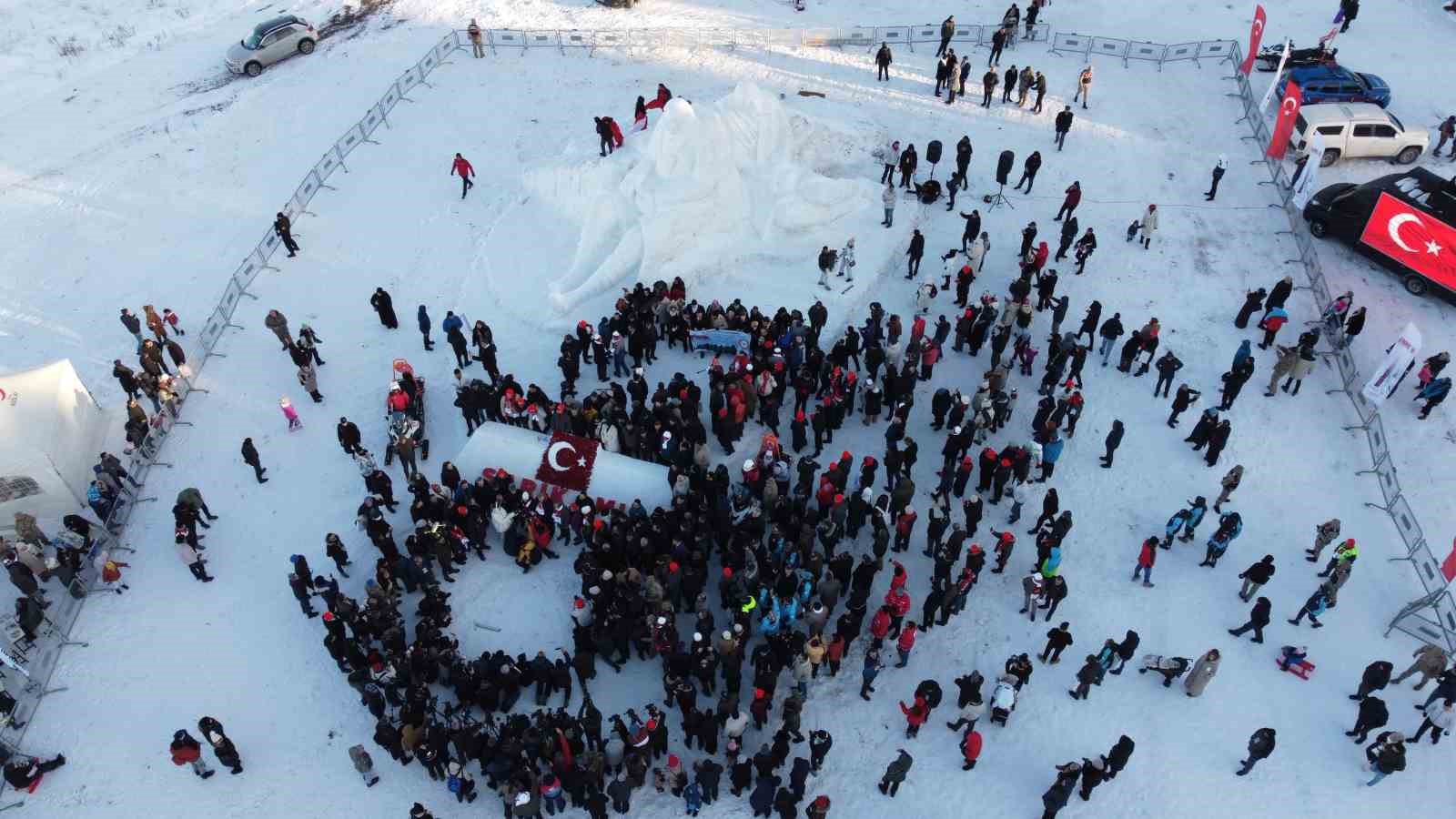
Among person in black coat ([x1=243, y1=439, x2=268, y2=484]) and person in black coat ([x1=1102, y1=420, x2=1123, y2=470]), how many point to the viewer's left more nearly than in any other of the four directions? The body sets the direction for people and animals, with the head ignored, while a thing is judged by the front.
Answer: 1

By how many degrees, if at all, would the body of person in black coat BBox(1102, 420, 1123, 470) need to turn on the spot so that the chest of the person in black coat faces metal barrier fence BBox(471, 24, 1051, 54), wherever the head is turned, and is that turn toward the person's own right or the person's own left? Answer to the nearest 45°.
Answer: approximately 45° to the person's own right

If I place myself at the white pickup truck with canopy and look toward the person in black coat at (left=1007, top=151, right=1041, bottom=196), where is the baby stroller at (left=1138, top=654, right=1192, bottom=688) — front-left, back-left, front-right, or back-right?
front-left

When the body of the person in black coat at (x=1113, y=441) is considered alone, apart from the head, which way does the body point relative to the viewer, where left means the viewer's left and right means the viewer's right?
facing to the left of the viewer

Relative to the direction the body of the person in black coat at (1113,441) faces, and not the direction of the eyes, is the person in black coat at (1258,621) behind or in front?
behind

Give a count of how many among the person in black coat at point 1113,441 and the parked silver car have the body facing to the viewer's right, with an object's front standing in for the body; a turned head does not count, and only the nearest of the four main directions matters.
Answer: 0

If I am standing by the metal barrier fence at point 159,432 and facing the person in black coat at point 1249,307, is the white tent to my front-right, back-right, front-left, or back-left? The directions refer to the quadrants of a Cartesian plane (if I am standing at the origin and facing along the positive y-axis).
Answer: back-right

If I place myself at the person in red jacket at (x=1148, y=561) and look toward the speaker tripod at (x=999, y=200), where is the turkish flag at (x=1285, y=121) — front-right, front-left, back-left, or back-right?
front-right

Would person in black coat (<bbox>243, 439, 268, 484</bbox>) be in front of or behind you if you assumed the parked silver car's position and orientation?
in front
